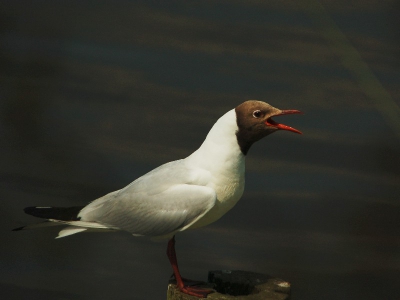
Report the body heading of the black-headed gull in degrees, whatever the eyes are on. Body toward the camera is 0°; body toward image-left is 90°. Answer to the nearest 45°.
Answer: approximately 270°
